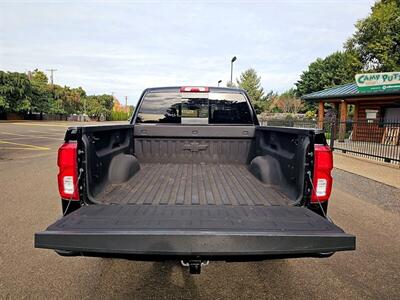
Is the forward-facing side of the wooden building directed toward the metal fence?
yes

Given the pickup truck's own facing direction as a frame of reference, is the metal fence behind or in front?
in front

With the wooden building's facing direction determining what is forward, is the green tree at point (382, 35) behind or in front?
behind

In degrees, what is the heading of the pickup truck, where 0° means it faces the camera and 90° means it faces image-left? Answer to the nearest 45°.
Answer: approximately 180°

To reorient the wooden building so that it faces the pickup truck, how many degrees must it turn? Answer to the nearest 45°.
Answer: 0° — it already faces it

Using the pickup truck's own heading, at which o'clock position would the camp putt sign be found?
The camp putt sign is roughly at 1 o'clock from the pickup truck.

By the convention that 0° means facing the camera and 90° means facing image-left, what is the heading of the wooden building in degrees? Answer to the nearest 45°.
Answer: approximately 0°

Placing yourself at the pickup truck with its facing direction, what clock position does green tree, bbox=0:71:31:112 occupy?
The green tree is roughly at 11 o'clock from the pickup truck.

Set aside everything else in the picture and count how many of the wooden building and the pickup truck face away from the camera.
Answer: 1

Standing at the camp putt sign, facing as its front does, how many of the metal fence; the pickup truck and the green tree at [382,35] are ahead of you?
2

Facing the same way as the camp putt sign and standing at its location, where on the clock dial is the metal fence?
The metal fence is roughly at 12 o'clock from the camp putt sign.

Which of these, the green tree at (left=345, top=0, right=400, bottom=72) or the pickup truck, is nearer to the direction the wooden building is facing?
the pickup truck

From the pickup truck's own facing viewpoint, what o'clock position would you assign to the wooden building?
The wooden building is roughly at 1 o'clock from the pickup truck.
